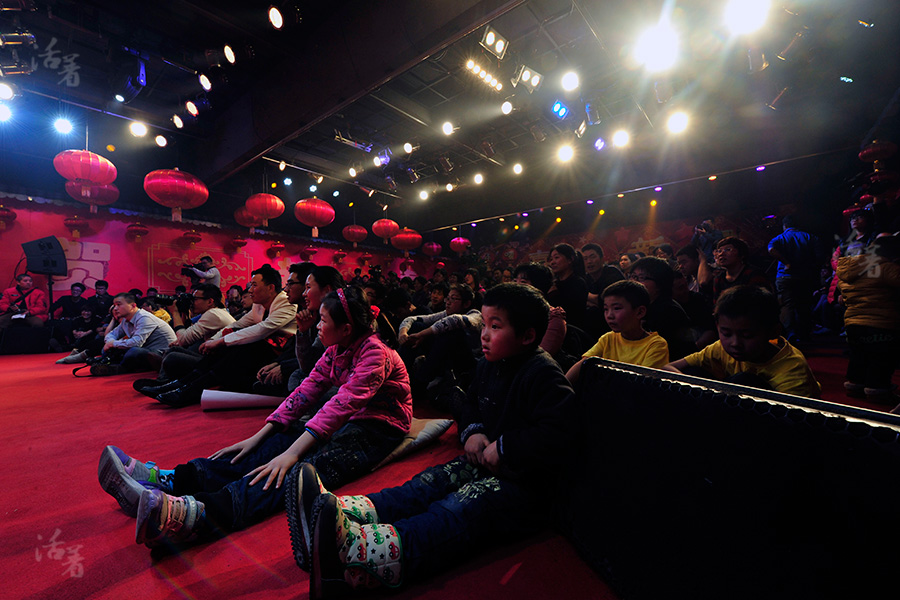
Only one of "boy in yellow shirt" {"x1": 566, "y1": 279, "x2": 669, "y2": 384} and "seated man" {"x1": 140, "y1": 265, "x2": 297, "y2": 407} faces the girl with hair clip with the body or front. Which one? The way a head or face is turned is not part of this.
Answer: the boy in yellow shirt

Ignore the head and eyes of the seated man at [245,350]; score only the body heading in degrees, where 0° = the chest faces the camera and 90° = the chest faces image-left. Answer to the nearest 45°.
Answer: approximately 90°

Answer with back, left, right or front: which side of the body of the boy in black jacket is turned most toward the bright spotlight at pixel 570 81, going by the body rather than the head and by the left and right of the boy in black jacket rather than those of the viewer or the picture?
back

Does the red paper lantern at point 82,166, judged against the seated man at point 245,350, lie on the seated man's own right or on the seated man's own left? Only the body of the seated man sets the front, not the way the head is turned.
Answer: on the seated man's own right

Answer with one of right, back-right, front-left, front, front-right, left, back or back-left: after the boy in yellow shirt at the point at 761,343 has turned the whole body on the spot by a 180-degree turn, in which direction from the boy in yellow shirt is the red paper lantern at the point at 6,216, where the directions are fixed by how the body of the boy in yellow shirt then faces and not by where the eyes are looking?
back-left

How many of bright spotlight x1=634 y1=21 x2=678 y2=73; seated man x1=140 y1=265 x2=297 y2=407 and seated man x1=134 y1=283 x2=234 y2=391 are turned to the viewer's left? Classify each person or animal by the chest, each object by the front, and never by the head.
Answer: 2

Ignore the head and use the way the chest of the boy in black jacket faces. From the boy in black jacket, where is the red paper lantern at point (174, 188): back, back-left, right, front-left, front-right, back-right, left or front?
right

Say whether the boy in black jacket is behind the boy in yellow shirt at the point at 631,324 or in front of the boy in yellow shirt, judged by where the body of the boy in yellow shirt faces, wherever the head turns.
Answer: in front

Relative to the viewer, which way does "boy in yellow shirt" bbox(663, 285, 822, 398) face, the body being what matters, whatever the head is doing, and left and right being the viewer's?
facing the viewer and to the left of the viewer

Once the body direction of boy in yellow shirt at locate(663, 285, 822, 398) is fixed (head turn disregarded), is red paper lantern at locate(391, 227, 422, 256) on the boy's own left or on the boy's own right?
on the boy's own right
